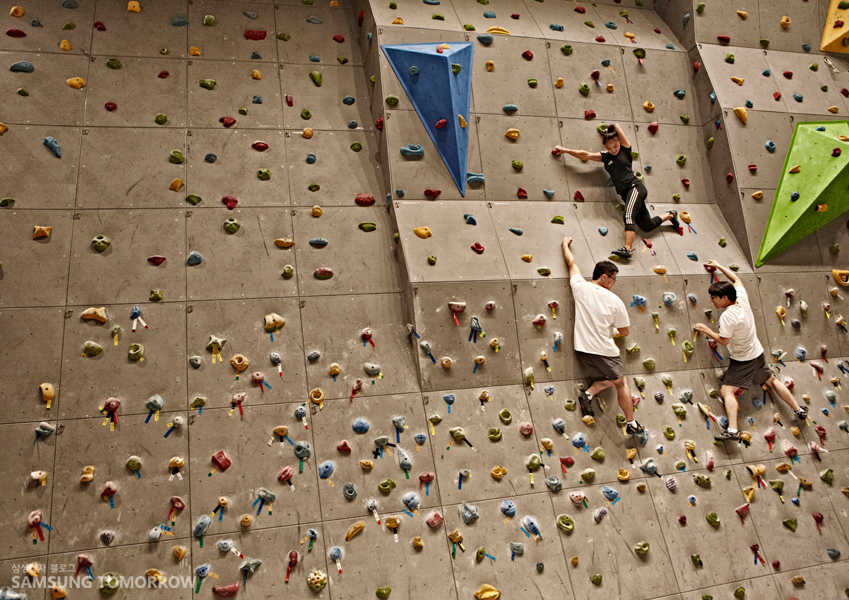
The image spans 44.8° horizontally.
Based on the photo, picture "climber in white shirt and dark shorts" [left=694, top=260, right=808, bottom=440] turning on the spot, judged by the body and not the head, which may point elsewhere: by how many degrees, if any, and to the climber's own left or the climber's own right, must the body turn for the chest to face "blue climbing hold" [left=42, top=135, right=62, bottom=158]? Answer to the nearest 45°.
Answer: approximately 90° to the climber's own left

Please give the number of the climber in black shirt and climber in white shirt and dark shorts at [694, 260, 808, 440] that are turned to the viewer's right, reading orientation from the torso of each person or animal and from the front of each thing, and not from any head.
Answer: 0

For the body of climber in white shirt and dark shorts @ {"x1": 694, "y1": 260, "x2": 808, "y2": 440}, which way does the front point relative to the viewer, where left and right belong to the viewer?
facing away from the viewer and to the left of the viewer

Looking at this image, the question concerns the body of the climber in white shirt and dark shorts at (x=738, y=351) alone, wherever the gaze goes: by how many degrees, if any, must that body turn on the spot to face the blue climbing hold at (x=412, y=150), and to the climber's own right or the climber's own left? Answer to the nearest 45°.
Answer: approximately 45° to the climber's own left

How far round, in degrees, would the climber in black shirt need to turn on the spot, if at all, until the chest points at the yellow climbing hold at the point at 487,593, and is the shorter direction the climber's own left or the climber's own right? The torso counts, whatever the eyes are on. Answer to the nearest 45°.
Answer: approximately 45° to the climber's own left

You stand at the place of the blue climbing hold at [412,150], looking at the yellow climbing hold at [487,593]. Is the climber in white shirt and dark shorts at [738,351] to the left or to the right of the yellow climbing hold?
left

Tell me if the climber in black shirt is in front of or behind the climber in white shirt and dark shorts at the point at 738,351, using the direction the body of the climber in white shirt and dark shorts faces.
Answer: in front
